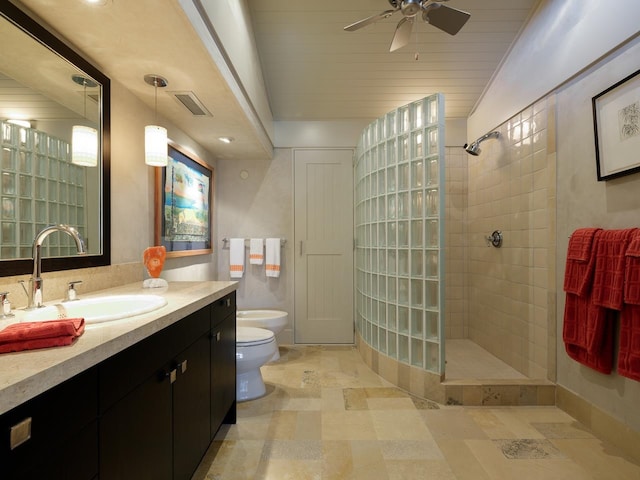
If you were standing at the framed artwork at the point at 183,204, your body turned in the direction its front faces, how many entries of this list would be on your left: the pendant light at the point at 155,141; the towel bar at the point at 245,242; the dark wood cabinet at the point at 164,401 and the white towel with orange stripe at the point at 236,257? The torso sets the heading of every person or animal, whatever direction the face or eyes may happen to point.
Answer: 2

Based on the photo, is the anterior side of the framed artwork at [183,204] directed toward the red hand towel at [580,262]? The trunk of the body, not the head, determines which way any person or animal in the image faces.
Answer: yes

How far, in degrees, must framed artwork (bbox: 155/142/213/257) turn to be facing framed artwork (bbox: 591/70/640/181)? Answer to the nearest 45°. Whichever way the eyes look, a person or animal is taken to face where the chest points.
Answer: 0° — it already faces it

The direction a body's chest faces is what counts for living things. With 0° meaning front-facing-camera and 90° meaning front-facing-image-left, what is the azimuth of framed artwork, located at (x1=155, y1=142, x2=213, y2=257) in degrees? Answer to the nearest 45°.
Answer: approximately 315°

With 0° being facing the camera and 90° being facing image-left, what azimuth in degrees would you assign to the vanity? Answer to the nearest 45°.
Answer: approximately 315°

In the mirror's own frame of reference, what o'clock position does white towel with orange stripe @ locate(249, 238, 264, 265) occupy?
The white towel with orange stripe is roughly at 9 o'clock from the mirror.
